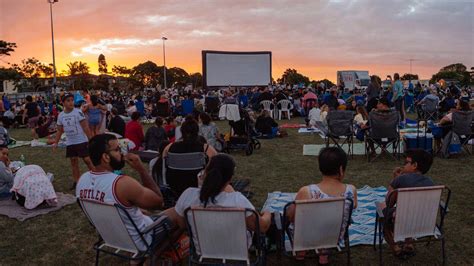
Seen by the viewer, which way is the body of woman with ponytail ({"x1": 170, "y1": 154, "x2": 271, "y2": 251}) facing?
away from the camera

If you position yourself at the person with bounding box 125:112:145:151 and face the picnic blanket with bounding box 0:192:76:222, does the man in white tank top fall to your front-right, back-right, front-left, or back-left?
front-left

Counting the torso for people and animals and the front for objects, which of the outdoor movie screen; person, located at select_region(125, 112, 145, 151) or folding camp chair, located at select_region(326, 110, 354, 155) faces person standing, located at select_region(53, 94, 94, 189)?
the outdoor movie screen

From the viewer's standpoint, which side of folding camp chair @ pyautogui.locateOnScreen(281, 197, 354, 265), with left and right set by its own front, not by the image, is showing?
back

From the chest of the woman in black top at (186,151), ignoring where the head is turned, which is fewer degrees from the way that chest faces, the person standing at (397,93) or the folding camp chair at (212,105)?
the folding camp chair

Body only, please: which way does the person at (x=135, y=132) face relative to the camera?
away from the camera

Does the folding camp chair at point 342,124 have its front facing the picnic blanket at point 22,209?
no

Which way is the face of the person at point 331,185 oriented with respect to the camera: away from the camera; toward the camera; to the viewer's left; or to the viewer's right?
away from the camera

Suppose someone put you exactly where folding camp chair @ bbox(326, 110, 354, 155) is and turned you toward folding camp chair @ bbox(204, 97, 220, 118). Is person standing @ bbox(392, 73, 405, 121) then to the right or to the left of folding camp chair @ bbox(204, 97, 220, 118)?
right

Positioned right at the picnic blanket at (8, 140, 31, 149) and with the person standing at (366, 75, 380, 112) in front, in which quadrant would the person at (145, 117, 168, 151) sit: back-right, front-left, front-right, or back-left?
front-right

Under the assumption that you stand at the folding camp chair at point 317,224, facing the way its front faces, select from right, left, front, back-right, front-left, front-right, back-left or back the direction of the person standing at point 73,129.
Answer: front-left

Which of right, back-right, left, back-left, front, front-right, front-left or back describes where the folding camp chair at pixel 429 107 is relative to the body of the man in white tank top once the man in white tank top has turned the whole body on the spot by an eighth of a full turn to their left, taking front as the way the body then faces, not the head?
front-right

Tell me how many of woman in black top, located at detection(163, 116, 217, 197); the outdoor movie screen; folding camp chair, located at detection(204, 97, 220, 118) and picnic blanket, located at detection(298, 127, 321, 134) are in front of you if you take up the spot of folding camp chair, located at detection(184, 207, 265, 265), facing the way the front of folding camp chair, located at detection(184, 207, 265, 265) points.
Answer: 4

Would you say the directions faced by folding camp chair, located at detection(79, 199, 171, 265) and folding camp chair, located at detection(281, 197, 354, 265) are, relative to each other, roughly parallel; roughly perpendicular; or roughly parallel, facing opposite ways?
roughly parallel

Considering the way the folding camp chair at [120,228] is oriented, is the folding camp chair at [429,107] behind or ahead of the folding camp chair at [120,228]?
ahead

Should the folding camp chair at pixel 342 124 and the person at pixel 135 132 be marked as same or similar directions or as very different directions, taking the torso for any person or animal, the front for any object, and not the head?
same or similar directions

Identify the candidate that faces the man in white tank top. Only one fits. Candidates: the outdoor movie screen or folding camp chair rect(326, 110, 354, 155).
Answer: the outdoor movie screen

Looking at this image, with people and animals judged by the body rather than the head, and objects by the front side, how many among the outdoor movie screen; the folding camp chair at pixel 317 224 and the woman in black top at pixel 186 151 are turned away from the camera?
2

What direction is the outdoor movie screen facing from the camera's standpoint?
toward the camera

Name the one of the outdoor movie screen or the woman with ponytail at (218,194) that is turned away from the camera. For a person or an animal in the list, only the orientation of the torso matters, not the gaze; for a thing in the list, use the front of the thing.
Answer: the woman with ponytail

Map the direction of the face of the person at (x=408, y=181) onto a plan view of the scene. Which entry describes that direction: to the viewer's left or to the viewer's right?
to the viewer's left

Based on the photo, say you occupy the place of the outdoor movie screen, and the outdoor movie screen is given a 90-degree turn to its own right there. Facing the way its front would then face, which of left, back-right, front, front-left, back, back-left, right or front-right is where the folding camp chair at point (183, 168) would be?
left

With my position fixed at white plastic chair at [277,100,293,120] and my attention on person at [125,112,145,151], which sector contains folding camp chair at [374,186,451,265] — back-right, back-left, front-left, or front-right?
front-left
